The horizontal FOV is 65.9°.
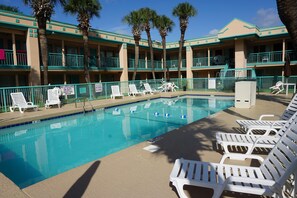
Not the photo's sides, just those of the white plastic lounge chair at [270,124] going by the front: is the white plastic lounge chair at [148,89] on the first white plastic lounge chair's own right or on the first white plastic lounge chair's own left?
on the first white plastic lounge chair's own right

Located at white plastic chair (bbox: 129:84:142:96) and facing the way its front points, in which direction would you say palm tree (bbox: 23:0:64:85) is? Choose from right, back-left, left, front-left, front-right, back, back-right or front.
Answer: right

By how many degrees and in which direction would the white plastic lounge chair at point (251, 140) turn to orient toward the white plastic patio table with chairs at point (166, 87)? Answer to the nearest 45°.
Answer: approximately 45° to its right

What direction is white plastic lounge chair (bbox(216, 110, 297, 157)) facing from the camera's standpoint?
to the viewer's left

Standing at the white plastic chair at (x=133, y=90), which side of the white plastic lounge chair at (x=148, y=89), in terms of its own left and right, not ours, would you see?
right

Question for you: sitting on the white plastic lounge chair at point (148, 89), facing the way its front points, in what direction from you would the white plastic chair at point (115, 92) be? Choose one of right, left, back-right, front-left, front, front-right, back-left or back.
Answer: right

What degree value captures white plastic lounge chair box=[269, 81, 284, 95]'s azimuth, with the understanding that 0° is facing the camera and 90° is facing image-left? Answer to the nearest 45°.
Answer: approximately 45°

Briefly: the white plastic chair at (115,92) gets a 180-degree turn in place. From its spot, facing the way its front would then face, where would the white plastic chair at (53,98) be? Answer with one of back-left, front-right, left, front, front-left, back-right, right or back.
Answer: left

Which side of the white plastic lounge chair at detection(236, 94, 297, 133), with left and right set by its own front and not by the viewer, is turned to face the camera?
left

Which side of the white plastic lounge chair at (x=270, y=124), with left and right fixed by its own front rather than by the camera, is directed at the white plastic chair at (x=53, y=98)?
front

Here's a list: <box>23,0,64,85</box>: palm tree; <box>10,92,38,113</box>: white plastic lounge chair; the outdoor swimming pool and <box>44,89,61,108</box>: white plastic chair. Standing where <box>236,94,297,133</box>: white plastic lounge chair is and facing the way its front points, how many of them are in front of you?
4

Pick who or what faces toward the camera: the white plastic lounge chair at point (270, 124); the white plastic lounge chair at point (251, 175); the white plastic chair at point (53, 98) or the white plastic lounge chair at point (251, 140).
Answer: the white plastic chair

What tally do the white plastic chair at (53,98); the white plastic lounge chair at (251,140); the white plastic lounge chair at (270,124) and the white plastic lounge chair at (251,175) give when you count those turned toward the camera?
1

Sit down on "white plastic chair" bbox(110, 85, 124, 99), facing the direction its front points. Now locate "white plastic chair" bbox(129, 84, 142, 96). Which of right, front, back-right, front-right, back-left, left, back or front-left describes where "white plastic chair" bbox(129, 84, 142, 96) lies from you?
left

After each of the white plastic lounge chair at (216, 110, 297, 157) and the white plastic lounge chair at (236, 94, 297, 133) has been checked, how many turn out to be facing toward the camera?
0

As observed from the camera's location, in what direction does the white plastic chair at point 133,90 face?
facing the viewer and to the right of the viewer
